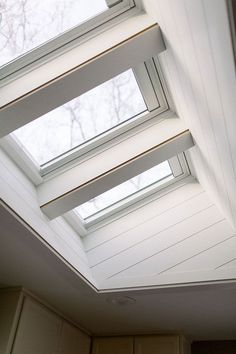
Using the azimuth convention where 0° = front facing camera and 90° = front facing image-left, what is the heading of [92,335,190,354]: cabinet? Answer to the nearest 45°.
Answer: approximately 0°

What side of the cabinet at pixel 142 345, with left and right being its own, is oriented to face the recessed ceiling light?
front

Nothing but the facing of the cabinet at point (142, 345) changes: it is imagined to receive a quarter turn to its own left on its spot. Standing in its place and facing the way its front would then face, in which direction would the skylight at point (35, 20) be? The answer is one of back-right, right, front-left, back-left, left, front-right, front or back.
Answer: right

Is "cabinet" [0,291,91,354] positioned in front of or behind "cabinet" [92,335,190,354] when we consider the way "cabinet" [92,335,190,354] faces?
in front

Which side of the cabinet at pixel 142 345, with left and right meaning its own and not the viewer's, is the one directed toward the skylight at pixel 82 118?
front
